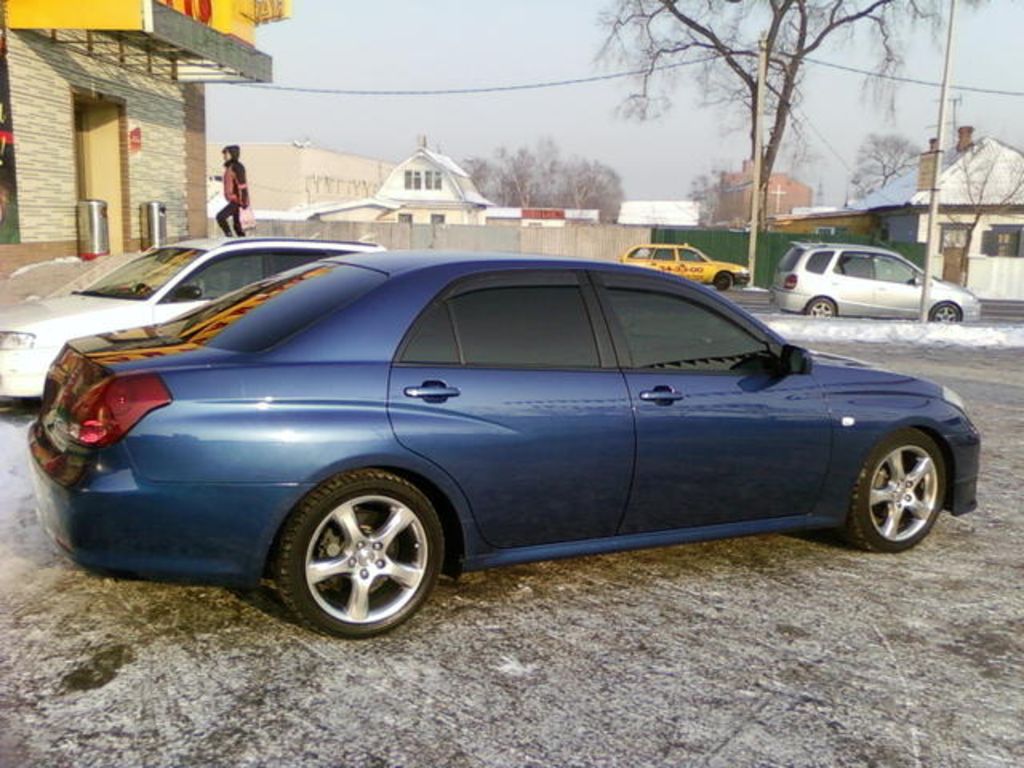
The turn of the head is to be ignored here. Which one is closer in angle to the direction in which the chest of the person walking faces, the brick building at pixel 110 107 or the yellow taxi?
the brick building

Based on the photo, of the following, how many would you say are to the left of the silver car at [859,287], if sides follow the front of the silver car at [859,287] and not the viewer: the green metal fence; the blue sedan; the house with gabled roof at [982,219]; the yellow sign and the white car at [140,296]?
2

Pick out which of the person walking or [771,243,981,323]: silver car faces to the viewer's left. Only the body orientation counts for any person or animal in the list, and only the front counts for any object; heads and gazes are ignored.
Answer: the person walking

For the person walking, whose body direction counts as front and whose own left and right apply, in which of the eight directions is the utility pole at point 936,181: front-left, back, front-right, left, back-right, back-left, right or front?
back

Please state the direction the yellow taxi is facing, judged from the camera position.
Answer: facing to the right of the viewer

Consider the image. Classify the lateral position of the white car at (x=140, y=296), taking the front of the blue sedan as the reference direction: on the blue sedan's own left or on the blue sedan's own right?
on the blue sedan's own left

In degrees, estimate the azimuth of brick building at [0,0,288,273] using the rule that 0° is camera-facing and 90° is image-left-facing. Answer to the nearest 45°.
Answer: approximately 315°

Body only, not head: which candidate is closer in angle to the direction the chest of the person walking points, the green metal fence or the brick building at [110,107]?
the brick building

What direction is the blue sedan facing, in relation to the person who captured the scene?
facing away from the viewer and to the right of the viewer

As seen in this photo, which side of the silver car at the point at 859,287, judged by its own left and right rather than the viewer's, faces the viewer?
right

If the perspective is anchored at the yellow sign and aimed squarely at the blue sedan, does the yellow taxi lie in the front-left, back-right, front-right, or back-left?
back-left

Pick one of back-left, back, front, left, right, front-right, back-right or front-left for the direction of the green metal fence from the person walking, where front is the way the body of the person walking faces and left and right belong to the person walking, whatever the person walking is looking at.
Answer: back-right
